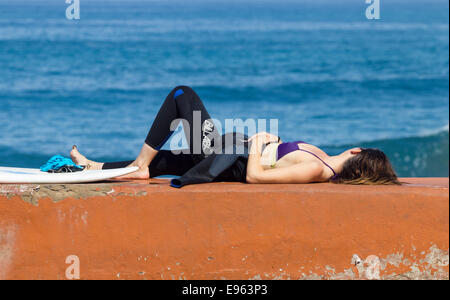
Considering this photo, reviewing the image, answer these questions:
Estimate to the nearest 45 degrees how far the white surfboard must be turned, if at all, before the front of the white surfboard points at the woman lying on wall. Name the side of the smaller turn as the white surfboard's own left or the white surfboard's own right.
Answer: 0° — it already faces them

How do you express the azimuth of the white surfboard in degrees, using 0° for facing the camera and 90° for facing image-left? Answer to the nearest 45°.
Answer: approximately 270°
